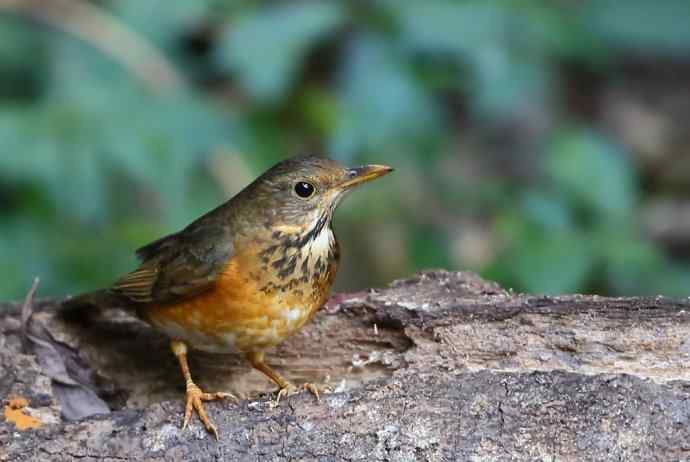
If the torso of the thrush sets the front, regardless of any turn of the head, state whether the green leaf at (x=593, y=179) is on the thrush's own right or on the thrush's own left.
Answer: on the thrush's own left

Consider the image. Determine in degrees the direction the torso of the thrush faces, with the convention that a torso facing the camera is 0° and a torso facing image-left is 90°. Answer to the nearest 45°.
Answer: approximately 315°

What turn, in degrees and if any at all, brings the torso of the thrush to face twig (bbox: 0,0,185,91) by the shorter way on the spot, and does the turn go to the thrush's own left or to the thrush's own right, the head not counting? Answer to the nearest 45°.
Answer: approximately 135° to the thrush's own left

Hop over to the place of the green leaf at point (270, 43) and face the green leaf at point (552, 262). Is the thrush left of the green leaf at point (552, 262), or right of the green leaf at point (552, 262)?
right

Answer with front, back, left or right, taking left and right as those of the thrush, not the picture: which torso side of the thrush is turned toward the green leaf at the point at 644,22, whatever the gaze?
left

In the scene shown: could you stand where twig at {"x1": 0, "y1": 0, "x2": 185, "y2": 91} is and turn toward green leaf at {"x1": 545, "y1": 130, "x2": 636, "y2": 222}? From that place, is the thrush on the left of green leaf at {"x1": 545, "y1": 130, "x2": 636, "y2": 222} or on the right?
right

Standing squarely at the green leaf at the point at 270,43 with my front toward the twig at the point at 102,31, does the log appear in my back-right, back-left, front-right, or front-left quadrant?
back-left

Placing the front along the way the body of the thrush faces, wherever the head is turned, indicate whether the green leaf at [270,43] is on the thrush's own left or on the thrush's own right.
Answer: on the thrush's own left

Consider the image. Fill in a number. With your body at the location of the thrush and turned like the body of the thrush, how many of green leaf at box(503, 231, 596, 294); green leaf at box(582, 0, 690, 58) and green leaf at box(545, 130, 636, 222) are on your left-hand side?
3
